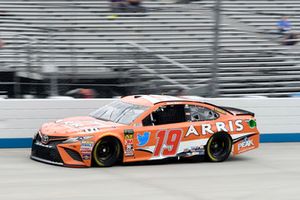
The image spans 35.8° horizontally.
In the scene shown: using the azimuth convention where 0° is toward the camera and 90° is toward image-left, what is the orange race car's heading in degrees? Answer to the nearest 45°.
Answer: approximately 45°
